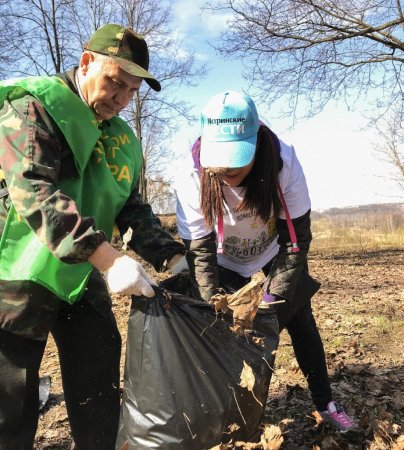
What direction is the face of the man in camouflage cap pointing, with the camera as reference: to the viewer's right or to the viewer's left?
to the viewer's right

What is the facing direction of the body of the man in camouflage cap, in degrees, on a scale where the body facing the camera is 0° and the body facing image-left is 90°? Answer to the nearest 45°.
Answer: approximately 315°

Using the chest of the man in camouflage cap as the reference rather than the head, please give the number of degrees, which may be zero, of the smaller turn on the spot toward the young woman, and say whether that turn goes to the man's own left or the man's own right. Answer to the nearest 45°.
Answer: approximately 45° to the man's own left

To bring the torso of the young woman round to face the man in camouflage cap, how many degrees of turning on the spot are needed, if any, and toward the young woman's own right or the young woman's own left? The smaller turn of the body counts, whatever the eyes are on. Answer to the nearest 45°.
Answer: approximately 45° to the young woman's own right
